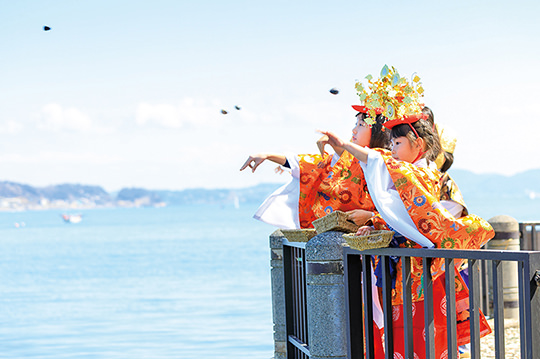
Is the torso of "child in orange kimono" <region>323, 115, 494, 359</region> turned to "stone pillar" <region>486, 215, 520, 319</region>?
no

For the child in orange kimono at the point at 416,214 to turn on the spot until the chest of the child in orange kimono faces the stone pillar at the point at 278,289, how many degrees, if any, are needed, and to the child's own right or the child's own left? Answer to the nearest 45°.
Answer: approximately 45° to the child's own right

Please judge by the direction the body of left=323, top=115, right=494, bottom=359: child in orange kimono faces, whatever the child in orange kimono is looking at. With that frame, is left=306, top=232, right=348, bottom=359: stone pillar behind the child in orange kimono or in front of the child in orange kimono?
in front

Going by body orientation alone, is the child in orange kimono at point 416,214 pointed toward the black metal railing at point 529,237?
no

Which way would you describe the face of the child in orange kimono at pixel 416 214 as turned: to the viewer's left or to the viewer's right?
to the viewer's left

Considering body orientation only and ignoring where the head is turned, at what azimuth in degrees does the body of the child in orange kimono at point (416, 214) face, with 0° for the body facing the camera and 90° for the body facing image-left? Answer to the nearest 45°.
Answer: approximately 90°

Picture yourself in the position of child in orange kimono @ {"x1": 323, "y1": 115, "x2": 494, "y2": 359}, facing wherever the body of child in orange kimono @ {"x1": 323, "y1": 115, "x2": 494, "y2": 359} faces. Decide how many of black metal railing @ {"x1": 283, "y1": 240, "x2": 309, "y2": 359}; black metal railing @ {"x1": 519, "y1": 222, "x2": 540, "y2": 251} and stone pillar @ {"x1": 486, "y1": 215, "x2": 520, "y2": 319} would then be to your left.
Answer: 0

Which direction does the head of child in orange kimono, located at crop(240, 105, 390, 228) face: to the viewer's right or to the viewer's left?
to the viewer's left

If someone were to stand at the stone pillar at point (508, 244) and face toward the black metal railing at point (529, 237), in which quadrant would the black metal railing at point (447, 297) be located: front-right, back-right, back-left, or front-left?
back-right

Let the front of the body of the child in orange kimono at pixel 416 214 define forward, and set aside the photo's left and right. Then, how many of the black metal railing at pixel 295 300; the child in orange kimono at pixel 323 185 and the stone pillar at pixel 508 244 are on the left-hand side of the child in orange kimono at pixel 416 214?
0
